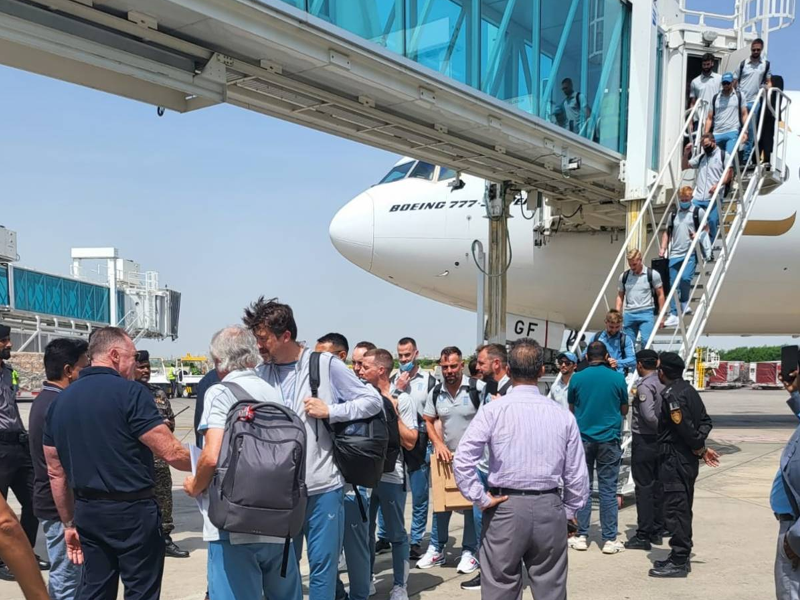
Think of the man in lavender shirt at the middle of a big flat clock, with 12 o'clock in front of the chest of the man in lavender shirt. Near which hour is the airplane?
The airplane is roughly at 12 o'clock from the man in lavender shirt.

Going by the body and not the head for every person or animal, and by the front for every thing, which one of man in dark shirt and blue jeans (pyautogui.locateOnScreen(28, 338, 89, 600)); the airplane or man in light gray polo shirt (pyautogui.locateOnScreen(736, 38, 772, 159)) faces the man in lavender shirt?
the man in light gray polo shirt

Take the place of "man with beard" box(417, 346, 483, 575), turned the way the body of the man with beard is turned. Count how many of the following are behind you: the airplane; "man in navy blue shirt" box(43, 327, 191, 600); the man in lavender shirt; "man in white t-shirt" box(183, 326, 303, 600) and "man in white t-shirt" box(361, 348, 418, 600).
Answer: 1

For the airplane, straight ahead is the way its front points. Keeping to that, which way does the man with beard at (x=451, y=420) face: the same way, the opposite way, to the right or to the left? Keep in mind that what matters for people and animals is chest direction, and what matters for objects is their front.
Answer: to the left

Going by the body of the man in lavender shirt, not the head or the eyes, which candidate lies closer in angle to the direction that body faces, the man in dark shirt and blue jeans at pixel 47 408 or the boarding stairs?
the boarding stairs

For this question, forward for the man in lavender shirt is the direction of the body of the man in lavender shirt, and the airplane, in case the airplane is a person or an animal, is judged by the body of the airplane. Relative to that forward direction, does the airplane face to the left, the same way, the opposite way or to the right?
to the left

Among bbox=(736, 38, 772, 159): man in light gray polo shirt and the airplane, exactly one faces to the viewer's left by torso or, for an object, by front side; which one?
the airplane

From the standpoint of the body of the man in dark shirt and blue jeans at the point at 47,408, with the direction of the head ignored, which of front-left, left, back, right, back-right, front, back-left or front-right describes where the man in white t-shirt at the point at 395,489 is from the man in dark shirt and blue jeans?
front-right

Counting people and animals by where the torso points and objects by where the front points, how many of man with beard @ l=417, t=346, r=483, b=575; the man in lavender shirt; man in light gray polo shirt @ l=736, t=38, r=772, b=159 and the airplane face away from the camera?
1

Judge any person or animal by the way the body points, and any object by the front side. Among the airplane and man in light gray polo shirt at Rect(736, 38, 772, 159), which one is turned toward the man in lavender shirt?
the man in light gray polo shirt

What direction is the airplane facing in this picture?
to the viewer's left

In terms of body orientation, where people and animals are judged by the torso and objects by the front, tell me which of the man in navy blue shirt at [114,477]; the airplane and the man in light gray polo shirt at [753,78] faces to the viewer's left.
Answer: the airplane

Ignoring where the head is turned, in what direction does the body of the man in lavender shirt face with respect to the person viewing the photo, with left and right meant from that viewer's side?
facing away from the viewer

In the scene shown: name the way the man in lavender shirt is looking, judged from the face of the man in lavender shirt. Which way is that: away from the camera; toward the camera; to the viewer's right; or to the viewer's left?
away from the camera

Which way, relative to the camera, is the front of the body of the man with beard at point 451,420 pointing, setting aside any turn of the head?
toward the camera

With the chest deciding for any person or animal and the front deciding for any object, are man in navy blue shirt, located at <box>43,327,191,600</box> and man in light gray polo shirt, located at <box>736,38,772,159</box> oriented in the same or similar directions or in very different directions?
very different directions

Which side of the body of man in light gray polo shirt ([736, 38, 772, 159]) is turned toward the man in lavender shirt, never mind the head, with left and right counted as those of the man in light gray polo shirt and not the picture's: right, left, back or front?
front
